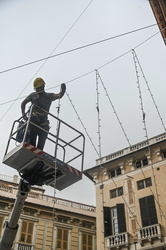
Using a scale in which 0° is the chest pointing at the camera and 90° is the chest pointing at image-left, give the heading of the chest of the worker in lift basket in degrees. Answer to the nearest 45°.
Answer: approximately 180°
